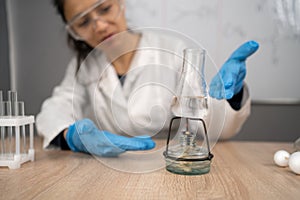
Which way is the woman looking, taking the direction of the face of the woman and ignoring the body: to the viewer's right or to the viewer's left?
to the viewer's right

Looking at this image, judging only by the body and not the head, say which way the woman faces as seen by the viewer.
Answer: toward the camera

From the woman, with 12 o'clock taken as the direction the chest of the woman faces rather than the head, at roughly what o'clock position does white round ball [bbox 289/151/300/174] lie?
The white round ball is roughly at 10 o'clock from the woman.

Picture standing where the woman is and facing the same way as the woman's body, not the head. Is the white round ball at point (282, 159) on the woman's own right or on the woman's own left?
on the woman's own left
